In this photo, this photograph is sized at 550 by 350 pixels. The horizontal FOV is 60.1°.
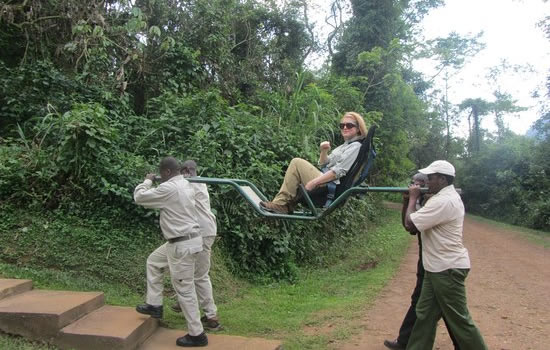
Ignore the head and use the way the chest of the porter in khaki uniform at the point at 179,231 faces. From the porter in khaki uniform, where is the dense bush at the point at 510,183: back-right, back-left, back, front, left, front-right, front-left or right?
back-right

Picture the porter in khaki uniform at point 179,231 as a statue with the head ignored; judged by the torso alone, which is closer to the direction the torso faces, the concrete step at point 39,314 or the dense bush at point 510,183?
the concrete step

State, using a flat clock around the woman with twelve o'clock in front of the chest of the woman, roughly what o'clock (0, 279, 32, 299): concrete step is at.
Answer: The concrete step is roughly at 12 o'clock from the woman.

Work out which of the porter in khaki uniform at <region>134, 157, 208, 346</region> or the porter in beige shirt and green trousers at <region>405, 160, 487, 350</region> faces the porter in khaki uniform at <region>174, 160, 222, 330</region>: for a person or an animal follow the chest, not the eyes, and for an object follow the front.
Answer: the porter in beige shirt and green trousers at <region>405, 160, 487, 350</region>

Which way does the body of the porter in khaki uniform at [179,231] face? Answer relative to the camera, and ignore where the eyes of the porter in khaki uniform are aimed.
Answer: to the viewer's left

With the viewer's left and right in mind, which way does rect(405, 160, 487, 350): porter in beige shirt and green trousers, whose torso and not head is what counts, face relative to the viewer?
facing to the left of the viewer

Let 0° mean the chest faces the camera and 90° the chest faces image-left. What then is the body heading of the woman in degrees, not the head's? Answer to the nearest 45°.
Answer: approximately 90°

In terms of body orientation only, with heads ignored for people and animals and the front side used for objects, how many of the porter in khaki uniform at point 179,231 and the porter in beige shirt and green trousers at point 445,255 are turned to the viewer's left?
2

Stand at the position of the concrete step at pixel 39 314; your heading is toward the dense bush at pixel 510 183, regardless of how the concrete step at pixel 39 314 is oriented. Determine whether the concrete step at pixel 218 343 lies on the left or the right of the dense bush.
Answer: right

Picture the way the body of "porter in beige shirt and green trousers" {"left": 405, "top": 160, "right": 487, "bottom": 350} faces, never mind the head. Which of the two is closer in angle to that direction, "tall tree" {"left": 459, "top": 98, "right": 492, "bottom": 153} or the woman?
the woman

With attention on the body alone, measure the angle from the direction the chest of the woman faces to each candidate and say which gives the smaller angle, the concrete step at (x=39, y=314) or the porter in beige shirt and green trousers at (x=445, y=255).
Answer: the concrete step

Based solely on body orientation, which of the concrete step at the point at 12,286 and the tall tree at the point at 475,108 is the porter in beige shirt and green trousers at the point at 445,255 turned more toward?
the concrete step

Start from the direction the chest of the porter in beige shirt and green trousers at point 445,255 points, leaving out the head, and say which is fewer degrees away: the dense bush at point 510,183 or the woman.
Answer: the woman
